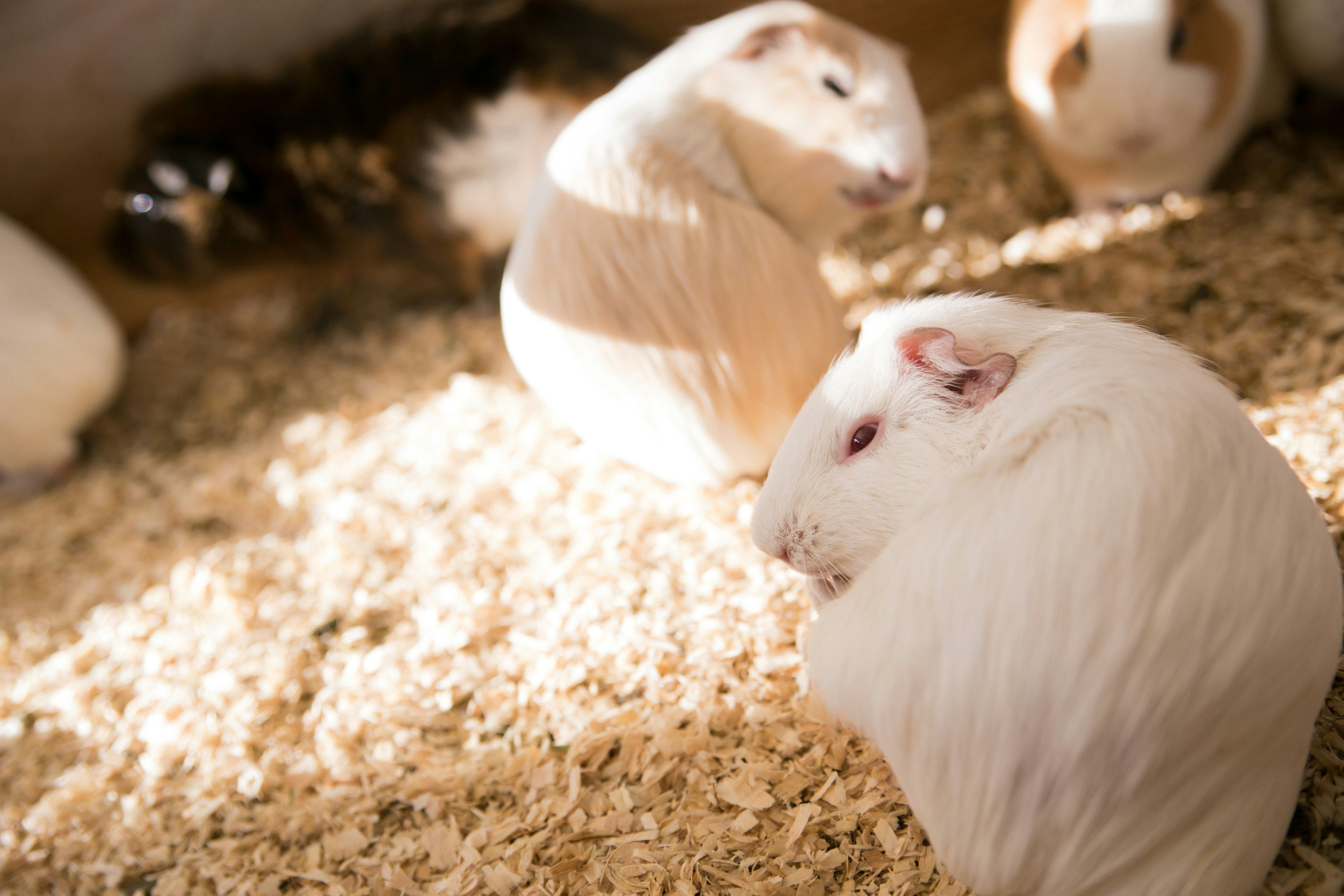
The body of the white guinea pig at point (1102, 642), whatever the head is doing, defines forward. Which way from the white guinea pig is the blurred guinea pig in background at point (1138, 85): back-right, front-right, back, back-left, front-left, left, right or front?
right

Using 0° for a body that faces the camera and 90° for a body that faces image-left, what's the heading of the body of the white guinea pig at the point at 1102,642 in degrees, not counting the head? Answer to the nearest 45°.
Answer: approximately 90°

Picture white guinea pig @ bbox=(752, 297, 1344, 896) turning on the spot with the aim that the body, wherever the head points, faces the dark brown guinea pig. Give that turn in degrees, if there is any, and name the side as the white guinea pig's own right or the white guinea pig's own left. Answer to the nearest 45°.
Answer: approximately 45° to the white guinea pig's own right

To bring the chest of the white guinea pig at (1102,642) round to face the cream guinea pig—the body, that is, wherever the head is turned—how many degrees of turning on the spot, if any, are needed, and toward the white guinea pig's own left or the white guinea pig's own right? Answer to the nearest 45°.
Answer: approximately 45° to the white guinea pig's own right

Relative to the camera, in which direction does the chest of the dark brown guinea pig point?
to the viewer's left

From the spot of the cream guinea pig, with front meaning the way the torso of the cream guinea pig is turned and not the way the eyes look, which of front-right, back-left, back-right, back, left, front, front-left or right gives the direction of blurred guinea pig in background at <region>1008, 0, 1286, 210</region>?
front-left

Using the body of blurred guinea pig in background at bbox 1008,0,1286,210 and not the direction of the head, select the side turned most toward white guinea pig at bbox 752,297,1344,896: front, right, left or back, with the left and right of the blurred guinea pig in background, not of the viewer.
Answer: front

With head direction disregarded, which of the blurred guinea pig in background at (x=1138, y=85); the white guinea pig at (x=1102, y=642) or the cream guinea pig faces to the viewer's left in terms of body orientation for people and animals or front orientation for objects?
the white guinea pig

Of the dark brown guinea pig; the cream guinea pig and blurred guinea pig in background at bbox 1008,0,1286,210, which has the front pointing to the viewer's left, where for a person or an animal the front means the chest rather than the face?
the dark brown guinea pig

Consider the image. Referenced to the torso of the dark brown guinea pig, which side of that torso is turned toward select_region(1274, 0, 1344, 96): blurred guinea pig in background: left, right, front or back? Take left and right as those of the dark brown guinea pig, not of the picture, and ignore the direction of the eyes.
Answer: back

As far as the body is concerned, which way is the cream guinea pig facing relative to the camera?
to the viewer's right
